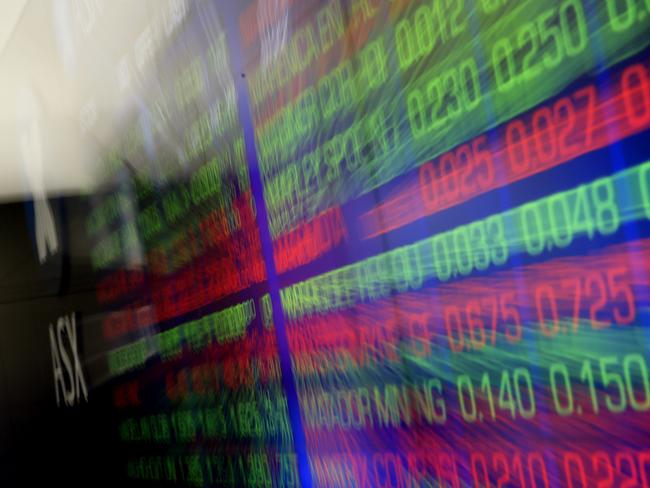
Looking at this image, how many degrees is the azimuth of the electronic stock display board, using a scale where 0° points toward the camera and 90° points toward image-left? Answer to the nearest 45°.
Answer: approximately 45°
